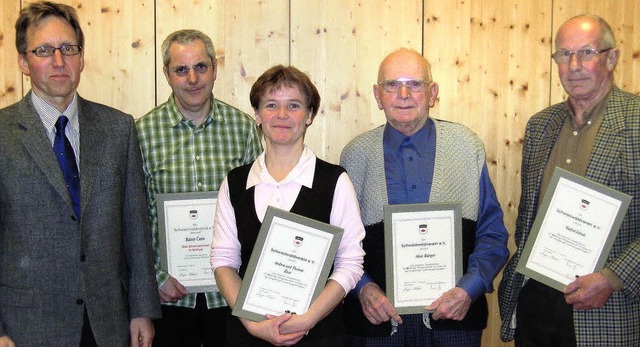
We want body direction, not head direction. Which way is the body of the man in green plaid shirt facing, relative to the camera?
toward the camera

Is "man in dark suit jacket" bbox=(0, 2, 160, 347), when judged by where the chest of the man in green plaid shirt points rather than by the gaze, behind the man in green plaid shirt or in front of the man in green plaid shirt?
in front

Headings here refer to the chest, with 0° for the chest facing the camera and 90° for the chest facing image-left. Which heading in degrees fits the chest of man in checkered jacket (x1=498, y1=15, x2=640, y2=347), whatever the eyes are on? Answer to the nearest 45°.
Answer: approximately 45°

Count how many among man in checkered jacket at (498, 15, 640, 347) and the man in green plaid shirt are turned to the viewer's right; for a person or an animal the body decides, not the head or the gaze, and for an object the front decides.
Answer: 0

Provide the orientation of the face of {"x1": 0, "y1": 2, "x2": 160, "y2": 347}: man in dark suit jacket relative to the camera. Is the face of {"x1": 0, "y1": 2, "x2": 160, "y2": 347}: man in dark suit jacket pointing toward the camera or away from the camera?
toward the camera

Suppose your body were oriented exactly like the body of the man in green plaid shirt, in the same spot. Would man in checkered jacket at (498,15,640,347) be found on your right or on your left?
on your left

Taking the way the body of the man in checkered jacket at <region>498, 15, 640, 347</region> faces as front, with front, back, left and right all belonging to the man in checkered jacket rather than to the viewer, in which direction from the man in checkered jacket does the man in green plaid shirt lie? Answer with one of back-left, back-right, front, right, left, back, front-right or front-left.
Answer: front-right

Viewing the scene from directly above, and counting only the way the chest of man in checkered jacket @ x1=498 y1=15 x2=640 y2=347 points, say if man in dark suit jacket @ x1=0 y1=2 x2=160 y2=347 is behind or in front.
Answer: in front

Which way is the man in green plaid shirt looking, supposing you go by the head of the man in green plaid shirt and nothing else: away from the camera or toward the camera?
toward the camera
